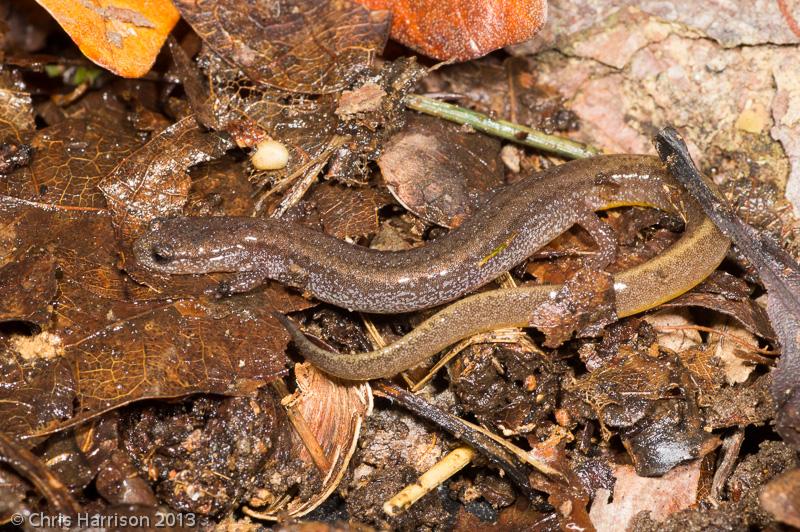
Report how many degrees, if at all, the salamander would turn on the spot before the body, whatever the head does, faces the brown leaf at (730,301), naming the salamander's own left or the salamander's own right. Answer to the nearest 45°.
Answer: approximately 180°

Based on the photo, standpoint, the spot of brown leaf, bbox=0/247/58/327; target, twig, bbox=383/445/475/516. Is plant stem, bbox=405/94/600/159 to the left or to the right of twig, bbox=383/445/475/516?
left

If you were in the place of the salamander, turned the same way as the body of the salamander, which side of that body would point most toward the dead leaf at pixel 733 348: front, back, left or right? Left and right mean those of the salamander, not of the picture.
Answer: back

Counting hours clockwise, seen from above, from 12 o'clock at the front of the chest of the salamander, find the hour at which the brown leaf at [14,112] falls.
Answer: The brown leaf is roughly at 12 o'clock from the salamander.

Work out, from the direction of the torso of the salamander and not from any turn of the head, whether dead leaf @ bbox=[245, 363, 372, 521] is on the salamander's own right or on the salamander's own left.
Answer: on the salamander's own left

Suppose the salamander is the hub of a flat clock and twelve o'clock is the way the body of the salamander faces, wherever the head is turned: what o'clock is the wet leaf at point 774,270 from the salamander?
The wet leaf is roughly at 6 o'clock from the salamander.

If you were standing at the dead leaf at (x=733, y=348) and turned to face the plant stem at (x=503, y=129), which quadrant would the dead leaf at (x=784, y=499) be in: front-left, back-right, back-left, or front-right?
back-left

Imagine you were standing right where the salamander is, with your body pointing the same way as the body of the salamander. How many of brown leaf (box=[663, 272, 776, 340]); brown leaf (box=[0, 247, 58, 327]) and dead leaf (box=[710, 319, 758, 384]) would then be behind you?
2

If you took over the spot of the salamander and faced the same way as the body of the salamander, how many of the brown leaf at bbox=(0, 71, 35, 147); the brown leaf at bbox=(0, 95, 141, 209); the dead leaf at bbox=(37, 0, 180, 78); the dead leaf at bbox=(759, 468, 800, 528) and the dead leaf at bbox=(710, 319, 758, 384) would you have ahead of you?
3

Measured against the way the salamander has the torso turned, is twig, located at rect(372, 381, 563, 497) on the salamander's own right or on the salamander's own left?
on the salamander's own left

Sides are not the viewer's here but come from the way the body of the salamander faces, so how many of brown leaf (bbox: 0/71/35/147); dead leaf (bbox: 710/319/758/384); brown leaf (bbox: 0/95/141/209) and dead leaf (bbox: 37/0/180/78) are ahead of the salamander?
3

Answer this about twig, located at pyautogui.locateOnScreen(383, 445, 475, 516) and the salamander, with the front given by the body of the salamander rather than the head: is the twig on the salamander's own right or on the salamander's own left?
on the salamander's own left

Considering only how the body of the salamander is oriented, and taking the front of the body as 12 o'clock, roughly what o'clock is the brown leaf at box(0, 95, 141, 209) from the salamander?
The brown leaf is roughly at 12 o'clock from the salamander.

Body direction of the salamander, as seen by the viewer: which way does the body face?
to the viewer's left
